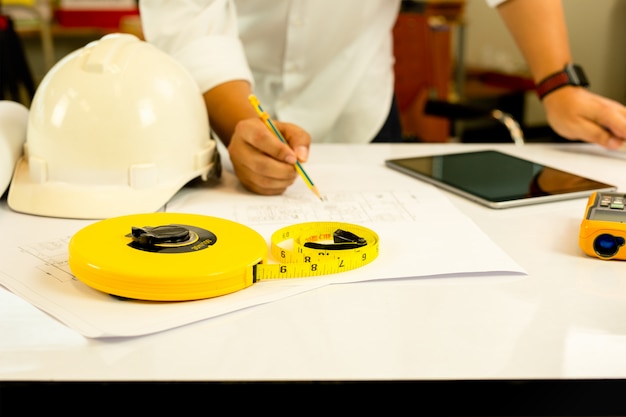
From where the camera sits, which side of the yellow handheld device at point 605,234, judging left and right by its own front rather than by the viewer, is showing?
front

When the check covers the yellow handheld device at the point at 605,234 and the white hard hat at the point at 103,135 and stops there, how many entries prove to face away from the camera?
0
